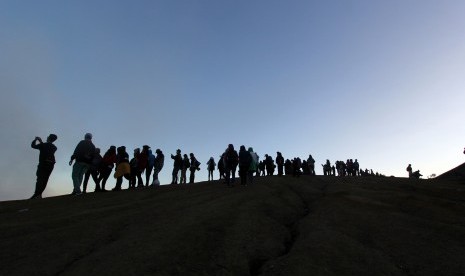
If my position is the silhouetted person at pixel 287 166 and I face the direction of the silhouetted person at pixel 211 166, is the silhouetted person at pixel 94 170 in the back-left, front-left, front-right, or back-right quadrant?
front-left
